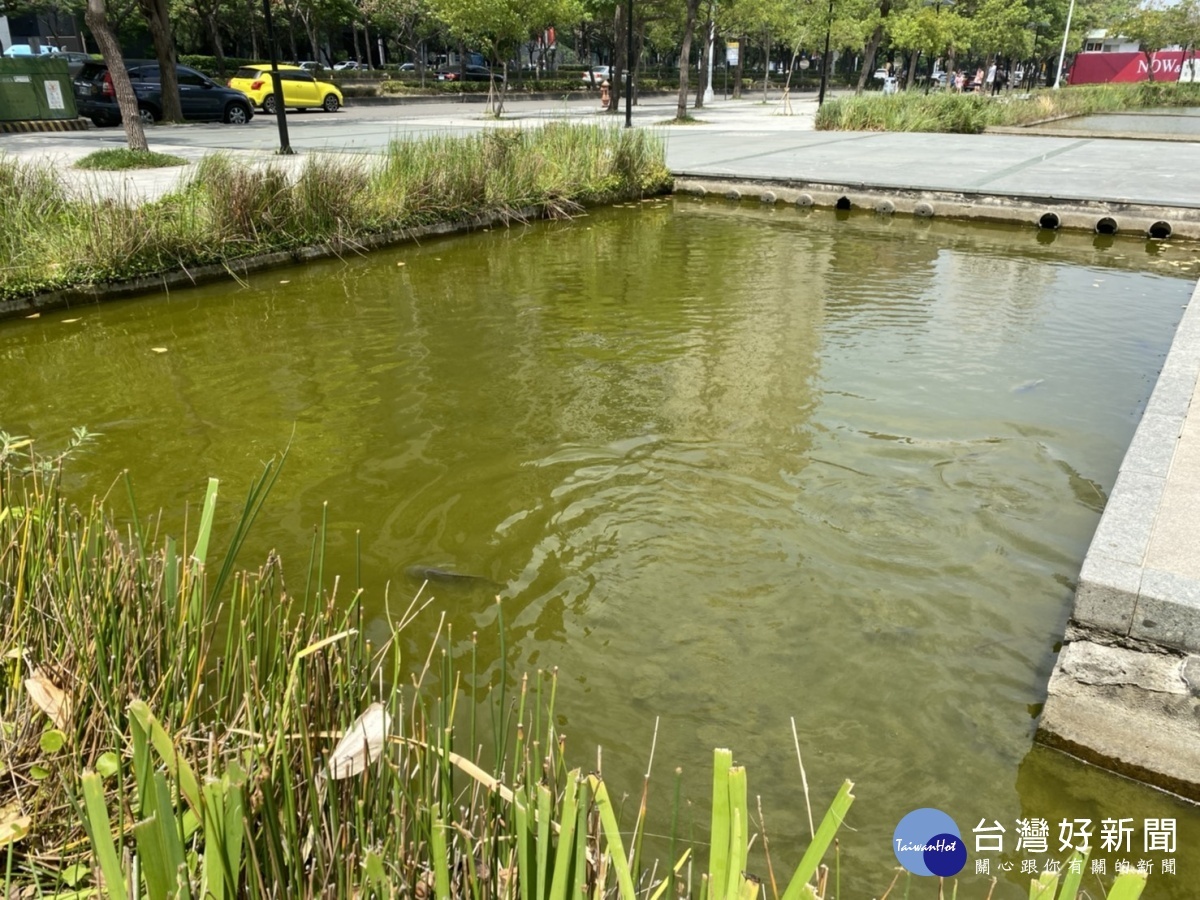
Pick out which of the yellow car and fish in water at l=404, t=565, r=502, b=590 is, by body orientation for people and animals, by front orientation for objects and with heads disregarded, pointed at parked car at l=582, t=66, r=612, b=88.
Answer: the yellow car

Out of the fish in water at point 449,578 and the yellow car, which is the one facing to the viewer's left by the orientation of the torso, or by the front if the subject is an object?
the fish in water

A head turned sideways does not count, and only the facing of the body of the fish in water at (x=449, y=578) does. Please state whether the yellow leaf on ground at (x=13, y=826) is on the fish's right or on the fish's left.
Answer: on the fish's left

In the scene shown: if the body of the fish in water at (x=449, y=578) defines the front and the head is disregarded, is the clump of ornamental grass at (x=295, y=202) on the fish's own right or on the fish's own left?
on the fish's own right

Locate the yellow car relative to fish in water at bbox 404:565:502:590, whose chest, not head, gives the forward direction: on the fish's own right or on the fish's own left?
on the fish's own right

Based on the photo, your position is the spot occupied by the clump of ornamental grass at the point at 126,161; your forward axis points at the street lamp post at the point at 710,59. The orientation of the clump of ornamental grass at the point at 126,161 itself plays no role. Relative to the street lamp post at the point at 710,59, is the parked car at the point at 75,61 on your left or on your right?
left

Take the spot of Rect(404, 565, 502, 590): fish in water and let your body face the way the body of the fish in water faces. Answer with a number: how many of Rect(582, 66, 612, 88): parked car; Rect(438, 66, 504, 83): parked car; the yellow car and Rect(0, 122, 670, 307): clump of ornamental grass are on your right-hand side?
4

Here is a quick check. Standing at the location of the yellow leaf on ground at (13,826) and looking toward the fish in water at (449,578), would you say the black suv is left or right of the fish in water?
left

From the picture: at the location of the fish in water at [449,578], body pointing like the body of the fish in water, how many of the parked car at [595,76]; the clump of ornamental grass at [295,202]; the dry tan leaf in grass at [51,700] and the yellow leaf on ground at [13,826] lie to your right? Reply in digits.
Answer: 2

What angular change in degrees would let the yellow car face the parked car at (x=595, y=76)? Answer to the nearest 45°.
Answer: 0° — it already faces it

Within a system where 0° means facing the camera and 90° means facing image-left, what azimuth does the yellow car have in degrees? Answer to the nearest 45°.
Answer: approximately 225°

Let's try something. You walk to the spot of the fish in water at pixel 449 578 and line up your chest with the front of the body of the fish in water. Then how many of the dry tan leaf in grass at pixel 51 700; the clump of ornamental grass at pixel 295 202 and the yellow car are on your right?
2

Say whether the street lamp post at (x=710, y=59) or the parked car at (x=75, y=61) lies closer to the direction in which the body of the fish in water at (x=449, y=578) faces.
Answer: the parked car

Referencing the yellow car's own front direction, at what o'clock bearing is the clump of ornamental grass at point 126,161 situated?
The clump of ornamental grass is roughly at 5 o'clock from the yellow car.

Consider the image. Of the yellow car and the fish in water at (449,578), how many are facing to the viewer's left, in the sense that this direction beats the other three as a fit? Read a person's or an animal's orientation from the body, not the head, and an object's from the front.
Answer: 1

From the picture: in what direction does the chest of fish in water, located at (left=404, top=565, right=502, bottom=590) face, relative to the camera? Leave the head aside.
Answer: to the viewer's left
